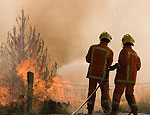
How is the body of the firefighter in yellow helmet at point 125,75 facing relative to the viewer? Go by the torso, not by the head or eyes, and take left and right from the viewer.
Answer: facing away from the viewer and to the left of the viewer

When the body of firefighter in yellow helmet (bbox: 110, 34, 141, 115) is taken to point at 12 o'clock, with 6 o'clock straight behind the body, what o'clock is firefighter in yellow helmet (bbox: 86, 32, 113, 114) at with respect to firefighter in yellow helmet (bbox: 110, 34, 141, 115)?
firefighter in yellow helmet (bbox: 86, 32, 113, 114) is roughly at 11 o'clock from firefighter in yellow helmet (bbox: 110, 34, 141, 115).
